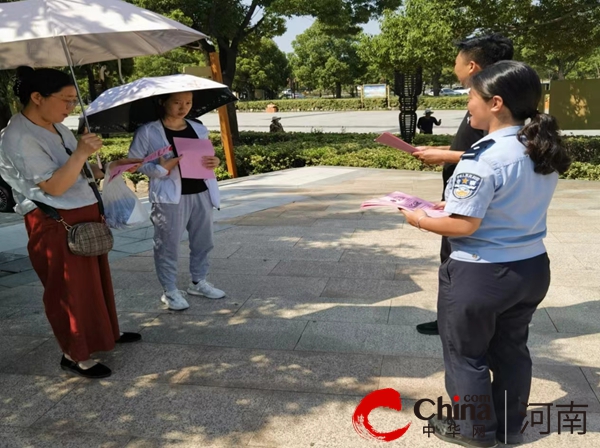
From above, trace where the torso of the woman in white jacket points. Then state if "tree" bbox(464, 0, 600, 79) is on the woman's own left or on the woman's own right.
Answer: on the woman's own left

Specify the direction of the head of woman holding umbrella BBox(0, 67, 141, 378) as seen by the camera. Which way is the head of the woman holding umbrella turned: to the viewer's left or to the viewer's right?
to the viewer's right

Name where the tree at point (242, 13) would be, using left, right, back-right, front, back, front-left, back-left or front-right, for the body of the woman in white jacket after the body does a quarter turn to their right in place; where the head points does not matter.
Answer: back-right

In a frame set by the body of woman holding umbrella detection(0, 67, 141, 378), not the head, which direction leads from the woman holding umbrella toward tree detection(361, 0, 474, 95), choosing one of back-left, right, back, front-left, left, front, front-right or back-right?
front-left

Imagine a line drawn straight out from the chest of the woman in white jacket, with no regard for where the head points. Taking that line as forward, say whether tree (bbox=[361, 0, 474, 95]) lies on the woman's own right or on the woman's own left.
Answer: on the woman's own left

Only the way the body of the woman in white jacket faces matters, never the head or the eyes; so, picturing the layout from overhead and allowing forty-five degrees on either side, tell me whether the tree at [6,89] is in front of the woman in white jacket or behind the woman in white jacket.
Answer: behind

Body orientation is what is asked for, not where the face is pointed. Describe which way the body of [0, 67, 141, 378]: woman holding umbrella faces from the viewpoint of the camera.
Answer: to the viewer's right

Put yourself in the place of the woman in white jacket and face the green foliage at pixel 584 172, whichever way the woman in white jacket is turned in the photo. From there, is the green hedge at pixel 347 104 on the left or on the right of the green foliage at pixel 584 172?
left

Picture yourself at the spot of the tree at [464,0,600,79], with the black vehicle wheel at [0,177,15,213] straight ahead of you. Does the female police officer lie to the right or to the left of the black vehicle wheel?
left

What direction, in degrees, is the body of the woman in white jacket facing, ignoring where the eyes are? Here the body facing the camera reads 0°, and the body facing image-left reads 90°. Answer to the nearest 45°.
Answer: approximately 315°

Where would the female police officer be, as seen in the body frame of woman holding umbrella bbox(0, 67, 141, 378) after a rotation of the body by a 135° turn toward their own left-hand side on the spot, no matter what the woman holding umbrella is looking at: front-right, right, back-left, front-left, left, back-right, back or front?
back

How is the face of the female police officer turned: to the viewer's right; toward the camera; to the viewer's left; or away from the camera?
to the viewer's left

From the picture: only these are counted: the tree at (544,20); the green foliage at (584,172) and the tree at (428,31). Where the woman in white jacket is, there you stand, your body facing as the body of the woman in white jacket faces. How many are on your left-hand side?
3
